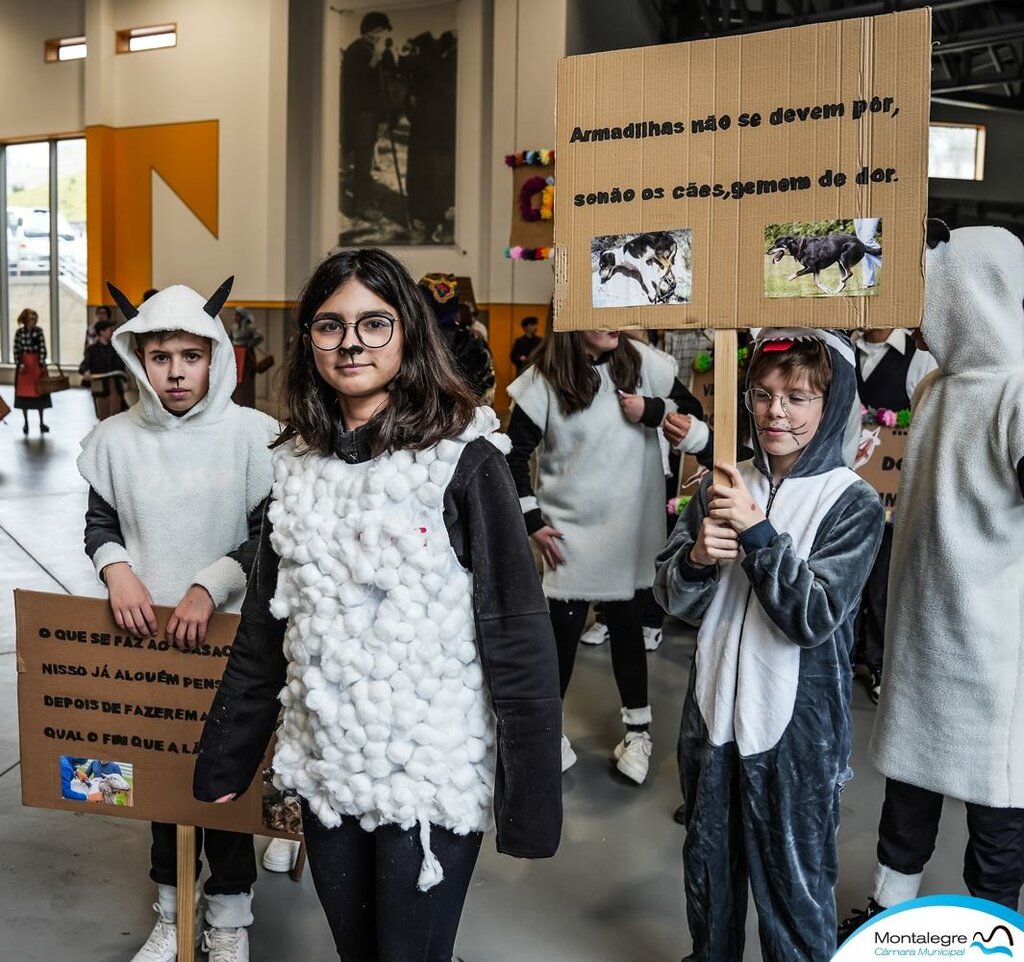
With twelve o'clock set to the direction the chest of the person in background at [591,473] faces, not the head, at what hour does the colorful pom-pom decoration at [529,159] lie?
The colorful pom-pom decoration is roughly at 6 o'clock from the person in background.

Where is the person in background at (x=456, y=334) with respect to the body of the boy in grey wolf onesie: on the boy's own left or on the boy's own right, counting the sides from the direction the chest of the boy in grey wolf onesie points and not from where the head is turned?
on the boy's own right

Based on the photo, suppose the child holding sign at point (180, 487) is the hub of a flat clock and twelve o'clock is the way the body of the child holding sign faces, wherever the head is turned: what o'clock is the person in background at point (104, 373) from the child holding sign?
The person in background is roughly at 6 o'clock from the child holding sign.

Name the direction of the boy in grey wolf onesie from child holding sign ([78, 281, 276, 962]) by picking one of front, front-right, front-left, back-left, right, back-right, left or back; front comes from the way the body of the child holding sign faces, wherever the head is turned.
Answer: front-left

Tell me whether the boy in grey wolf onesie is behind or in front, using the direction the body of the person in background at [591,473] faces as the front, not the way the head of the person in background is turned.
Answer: in front

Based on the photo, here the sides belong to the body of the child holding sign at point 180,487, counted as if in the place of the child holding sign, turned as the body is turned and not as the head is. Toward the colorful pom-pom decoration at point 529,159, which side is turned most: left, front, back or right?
back

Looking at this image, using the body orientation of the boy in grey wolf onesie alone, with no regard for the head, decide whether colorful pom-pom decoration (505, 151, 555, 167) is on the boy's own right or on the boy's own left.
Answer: on the boy's own right
